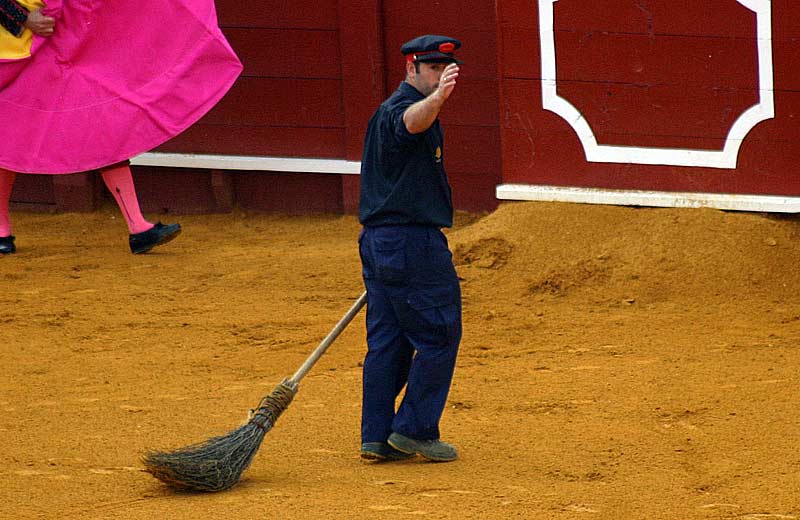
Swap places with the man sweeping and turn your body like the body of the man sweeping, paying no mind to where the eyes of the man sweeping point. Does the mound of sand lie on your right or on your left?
on your left

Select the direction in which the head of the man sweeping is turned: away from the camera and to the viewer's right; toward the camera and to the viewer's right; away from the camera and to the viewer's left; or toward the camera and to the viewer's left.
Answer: toward the camera and to the viewer's right
